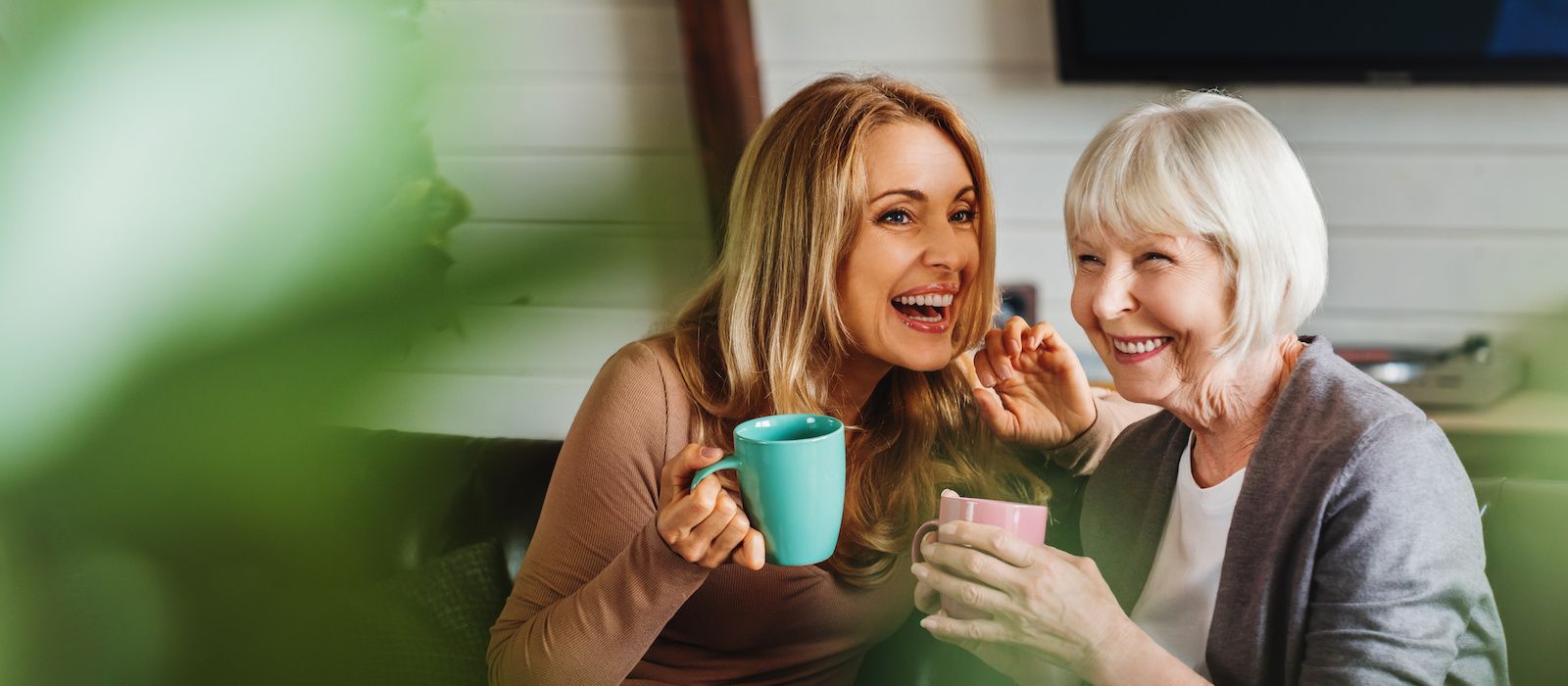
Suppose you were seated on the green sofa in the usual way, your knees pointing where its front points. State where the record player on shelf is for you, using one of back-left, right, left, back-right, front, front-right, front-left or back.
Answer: back-left

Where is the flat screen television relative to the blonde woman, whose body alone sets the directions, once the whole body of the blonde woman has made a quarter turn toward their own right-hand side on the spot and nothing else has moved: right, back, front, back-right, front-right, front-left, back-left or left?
back

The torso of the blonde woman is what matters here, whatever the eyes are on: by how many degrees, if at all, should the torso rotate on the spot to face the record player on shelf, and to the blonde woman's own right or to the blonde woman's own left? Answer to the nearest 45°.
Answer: approximately 90° to the blonde woman's own left

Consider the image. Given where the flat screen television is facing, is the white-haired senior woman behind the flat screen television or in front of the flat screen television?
in front

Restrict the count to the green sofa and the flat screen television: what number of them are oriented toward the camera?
2

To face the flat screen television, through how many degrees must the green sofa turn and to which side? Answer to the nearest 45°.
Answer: approximately 135° to its left

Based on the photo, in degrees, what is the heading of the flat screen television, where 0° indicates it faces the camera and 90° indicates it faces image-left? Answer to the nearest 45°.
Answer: approximately 0°

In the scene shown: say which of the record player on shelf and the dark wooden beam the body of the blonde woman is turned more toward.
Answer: the record player on shelf

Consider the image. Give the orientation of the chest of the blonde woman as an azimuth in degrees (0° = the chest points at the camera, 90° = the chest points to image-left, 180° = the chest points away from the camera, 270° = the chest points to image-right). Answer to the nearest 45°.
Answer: approximately 315°

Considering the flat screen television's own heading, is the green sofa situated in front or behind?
in front

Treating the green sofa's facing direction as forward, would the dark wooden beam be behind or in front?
behind

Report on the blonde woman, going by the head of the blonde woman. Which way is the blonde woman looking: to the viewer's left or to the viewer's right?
to the viewer's right
